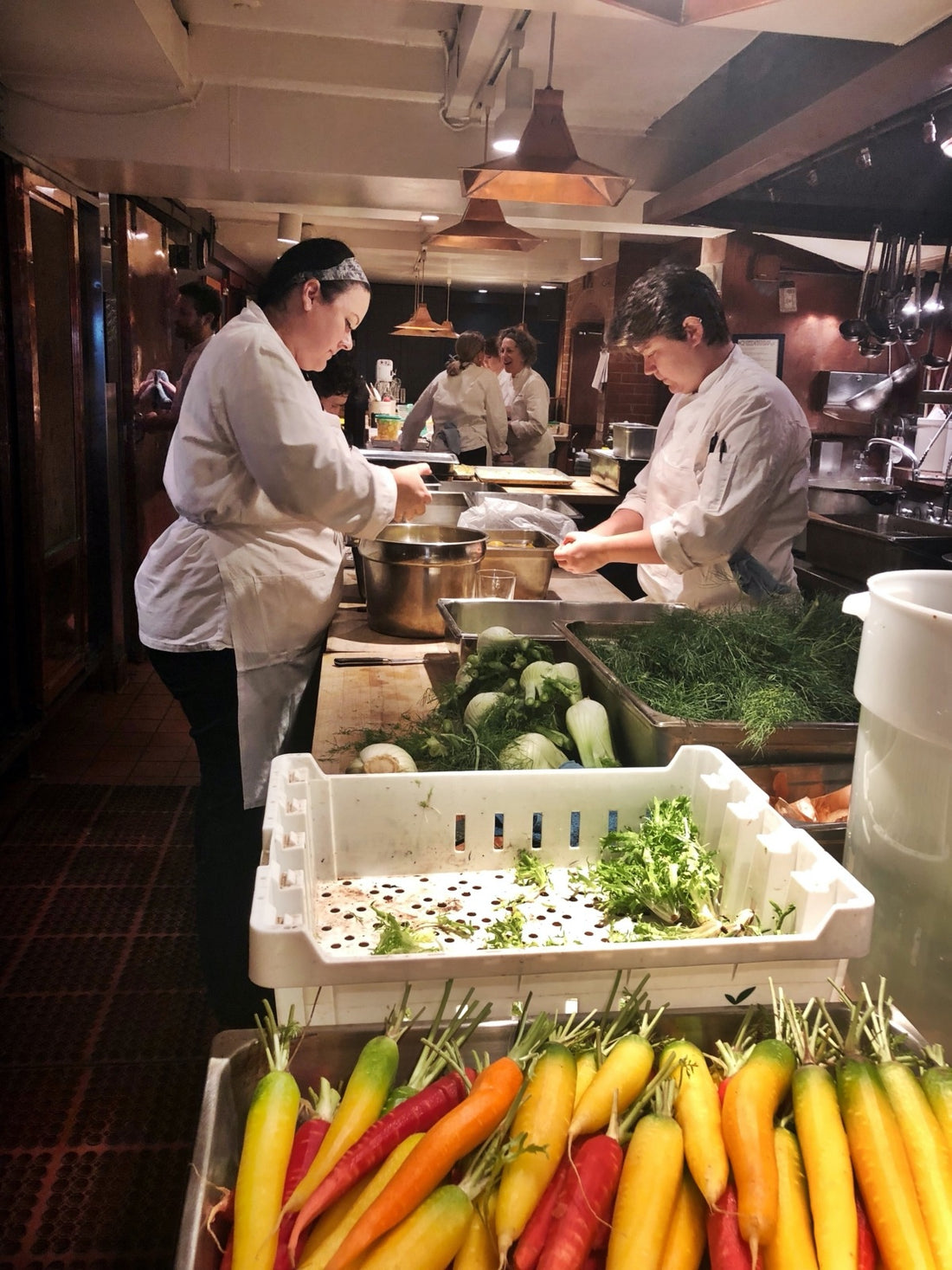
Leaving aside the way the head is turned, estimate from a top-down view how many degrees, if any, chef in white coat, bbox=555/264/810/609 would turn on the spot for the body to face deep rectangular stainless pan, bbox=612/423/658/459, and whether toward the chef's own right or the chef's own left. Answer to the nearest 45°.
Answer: approximately 90° to the chef's own right

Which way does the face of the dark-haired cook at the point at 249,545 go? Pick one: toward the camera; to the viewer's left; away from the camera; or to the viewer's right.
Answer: to the viewer's right

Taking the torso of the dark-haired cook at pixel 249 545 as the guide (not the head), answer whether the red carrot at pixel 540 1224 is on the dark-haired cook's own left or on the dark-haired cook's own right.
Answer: on the dark-haired cook's own right

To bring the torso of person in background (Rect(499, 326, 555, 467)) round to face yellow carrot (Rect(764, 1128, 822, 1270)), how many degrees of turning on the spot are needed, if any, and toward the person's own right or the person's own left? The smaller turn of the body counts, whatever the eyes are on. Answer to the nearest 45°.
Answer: approximately 45° to the person's own left

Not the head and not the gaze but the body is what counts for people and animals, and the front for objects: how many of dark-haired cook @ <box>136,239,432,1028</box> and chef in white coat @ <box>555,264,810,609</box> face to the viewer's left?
1

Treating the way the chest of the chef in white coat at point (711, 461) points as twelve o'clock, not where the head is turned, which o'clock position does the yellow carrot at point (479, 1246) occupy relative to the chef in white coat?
The yellow carrot is roughly at 9 o'clock from the chef in white coat.

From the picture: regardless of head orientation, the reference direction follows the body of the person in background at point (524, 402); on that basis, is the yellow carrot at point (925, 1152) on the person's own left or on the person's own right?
on the person's own left

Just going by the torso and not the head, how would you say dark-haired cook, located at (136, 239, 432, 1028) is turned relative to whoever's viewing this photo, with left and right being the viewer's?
facing to the right of the viewer

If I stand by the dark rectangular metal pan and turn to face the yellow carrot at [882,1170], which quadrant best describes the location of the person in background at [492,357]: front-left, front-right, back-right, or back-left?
back-right

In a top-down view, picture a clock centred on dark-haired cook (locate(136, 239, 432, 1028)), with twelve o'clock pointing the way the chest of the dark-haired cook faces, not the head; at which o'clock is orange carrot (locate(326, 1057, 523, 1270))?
The orange carrot is roughly at 3 o'clock from the dark-haired cook.

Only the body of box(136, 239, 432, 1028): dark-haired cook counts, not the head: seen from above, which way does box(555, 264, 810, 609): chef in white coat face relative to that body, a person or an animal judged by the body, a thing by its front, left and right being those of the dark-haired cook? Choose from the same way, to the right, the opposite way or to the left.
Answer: the opposite way

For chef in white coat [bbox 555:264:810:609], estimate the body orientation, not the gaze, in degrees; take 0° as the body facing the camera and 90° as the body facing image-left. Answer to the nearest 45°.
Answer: approximately 90°

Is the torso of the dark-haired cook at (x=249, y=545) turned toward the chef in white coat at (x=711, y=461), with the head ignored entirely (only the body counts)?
yes

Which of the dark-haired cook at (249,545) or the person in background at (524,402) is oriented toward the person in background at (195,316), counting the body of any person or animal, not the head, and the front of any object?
the person in background at (524,402)

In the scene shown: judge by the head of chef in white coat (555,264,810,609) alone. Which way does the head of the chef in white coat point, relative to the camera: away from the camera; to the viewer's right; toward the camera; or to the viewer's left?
to the viewer's left

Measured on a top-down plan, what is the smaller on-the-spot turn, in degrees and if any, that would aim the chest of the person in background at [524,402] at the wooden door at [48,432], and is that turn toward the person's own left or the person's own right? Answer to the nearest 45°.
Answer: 0° — they already face it

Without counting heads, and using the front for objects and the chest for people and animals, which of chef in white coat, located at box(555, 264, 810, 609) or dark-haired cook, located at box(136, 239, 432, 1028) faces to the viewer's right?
the dark-haired cook
